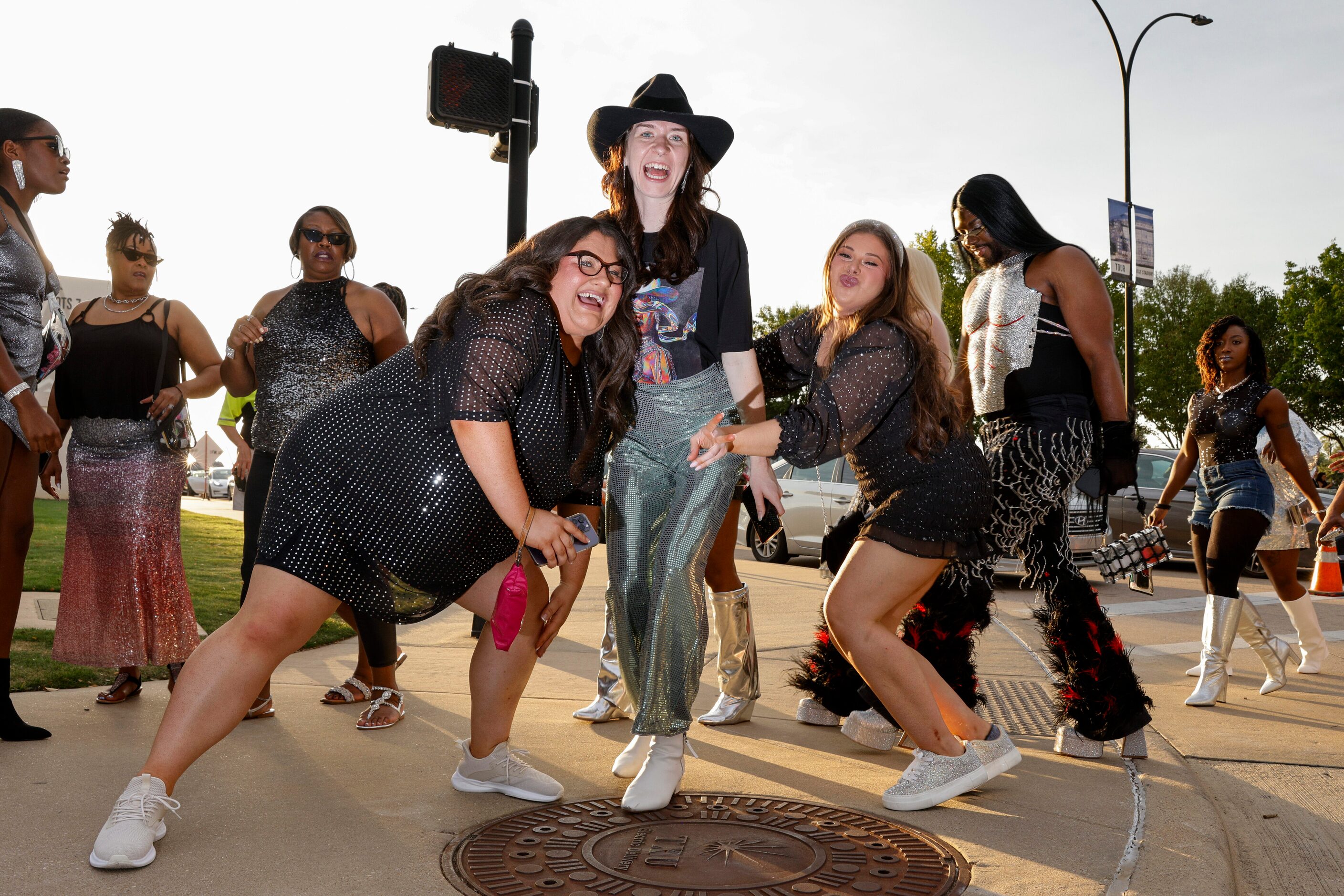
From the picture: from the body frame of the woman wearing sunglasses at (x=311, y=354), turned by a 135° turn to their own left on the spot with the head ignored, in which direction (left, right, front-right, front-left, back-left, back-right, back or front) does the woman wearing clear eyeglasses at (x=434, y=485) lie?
back-right

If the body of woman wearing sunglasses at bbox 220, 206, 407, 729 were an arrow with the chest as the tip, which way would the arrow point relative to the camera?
toward the camera

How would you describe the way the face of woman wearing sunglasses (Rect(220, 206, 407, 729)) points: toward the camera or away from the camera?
toward the camera

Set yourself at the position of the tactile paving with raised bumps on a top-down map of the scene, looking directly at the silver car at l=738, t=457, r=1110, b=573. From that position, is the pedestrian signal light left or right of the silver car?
left

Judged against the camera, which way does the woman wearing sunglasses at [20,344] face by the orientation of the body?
to the viewer's right

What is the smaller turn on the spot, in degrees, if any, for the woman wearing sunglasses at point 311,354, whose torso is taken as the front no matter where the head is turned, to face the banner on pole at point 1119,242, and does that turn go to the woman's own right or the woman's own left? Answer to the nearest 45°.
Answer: approximately 135° to the woman's own left

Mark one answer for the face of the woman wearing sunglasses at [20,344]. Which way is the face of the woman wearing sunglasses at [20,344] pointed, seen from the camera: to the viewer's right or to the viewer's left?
to the viewer's right

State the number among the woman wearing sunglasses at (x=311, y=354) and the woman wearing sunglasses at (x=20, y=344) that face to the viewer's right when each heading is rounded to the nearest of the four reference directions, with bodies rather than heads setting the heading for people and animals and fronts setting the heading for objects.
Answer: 1

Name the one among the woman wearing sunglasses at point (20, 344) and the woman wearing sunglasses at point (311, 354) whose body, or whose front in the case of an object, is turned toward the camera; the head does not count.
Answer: the woman wearing sunglasses at point (311, 354)

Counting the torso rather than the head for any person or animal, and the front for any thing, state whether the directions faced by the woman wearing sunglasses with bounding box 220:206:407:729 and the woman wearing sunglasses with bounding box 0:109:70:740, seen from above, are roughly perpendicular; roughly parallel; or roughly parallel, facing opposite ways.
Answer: roughly perpendicular
